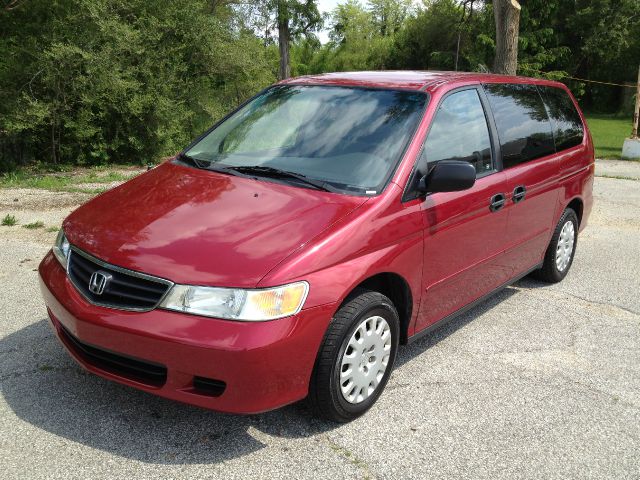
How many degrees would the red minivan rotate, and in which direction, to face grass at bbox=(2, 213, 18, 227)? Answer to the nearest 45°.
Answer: approximately 90° to its right

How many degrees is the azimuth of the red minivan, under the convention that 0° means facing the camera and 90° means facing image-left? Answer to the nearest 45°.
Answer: approximately 45°
